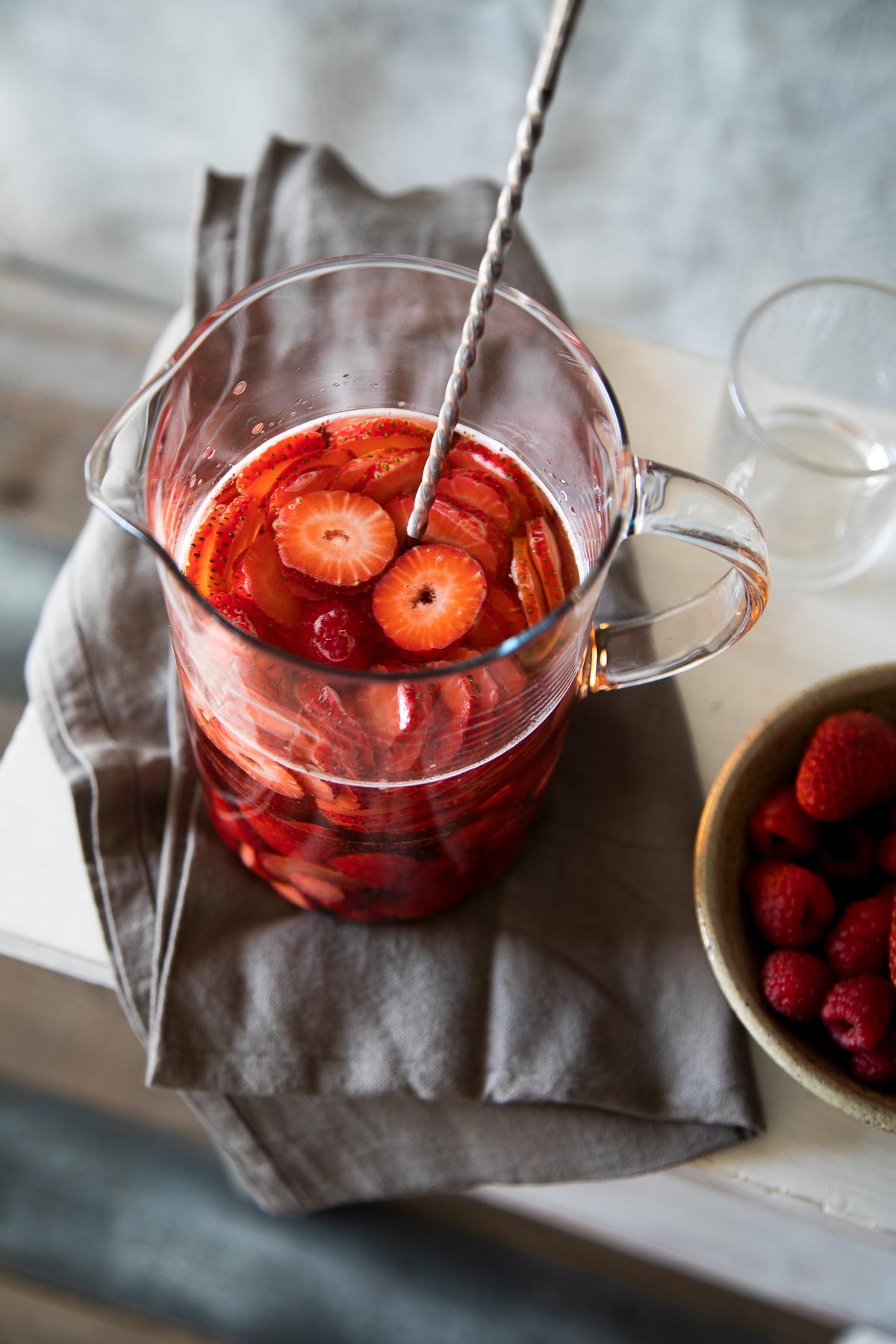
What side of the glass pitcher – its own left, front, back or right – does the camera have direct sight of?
left
